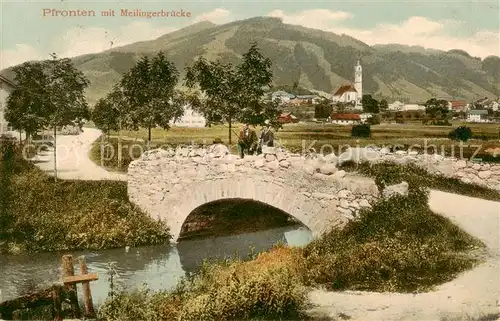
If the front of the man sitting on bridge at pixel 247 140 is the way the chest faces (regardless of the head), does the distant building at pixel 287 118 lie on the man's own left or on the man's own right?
on the man's own left

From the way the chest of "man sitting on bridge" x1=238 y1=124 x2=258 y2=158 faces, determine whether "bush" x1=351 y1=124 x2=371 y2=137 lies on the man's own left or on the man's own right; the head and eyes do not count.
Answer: on the man's own left

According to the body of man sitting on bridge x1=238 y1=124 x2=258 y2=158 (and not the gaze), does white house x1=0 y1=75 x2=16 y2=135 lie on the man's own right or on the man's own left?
on the man's own right

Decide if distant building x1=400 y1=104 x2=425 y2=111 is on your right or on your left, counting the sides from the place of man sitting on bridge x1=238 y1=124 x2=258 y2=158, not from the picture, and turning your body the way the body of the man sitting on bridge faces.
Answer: on your left

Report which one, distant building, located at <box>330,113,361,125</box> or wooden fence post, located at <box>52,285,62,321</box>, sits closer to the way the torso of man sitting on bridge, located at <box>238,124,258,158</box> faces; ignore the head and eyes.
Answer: the wooden fence post

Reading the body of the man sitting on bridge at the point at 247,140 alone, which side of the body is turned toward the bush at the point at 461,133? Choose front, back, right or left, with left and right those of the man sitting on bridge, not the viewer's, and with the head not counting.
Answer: left

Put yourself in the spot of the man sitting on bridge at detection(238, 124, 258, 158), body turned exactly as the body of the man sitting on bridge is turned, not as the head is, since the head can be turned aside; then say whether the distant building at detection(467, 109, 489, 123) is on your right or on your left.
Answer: on your left

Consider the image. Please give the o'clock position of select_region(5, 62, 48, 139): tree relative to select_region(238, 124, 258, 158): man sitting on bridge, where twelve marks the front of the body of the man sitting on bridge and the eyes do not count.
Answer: The tree is roughly at 4 o'clock from the man sitting on bridge.

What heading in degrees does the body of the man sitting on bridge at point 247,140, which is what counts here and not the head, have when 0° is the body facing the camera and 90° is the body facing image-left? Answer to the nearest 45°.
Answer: approximately 0°
